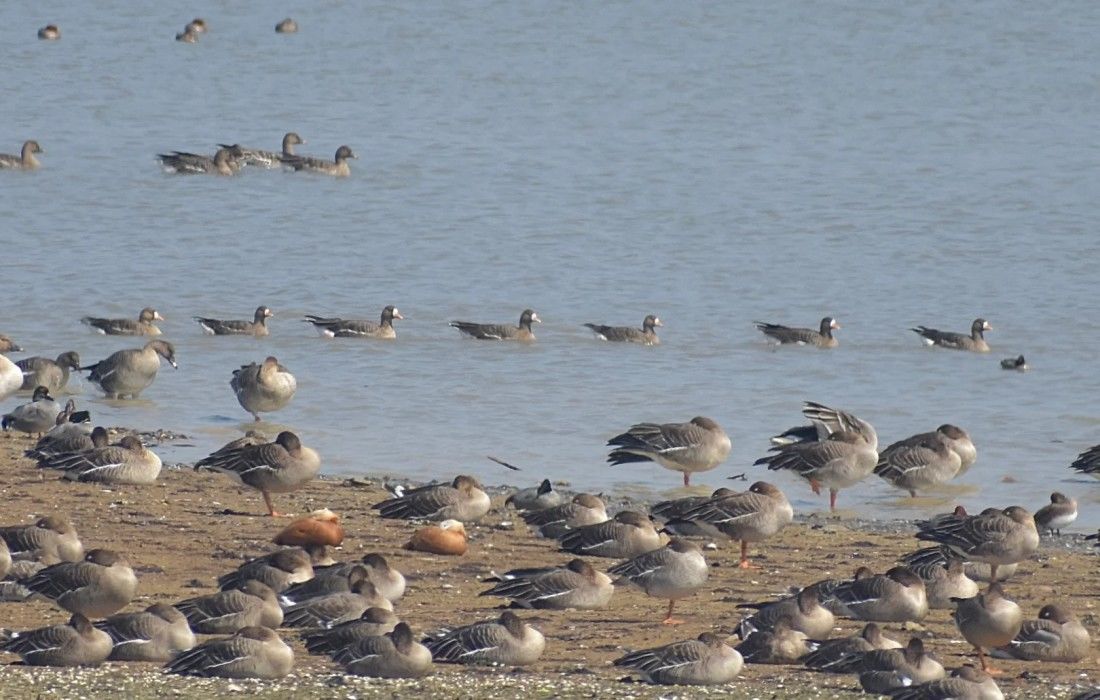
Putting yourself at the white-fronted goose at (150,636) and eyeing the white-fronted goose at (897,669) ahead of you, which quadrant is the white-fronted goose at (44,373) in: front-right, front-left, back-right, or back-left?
back-left

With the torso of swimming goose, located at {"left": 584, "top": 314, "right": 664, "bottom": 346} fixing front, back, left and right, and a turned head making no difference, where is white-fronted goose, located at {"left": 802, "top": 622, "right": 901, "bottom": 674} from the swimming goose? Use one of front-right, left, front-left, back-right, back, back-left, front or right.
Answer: right

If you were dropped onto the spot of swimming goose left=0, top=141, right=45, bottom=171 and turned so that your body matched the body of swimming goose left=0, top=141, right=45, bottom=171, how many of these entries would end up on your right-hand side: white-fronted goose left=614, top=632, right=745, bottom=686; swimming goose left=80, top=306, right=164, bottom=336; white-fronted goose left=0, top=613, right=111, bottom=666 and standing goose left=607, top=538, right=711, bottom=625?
4

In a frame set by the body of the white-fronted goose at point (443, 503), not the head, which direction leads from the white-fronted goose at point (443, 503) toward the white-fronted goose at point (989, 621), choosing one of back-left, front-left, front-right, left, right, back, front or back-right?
front-right

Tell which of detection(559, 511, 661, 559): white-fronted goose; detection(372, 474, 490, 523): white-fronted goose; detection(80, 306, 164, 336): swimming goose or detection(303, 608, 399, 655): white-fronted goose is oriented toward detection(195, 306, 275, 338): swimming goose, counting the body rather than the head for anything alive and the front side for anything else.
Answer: detection(80, 306, 164, 336): swimming goose

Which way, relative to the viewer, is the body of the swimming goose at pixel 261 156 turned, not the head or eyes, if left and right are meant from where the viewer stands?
facing to the right of the viewer

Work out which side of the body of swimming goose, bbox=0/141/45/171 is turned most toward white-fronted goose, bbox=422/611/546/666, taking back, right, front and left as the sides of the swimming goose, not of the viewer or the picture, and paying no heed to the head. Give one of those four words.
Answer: right

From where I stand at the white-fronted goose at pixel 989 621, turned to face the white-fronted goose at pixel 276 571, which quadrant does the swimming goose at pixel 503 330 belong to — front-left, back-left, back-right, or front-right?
front-right

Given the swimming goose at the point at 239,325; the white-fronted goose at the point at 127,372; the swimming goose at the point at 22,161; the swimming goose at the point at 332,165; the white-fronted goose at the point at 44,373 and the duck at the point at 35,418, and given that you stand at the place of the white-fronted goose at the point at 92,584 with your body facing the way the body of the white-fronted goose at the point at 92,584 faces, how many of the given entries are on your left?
6

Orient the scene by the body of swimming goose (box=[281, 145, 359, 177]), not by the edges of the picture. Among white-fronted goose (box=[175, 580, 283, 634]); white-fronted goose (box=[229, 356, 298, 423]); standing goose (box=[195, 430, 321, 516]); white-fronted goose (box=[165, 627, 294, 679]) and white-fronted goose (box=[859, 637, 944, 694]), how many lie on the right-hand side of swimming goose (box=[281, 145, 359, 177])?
5

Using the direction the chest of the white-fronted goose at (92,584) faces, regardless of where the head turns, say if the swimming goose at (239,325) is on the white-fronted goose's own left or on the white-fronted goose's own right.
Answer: on the white-fronted goose's own left

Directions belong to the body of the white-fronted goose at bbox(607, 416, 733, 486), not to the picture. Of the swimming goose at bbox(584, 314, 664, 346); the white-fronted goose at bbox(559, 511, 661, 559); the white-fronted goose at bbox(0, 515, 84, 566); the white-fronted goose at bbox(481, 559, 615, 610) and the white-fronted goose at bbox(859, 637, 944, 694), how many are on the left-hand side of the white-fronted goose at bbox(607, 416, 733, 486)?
1

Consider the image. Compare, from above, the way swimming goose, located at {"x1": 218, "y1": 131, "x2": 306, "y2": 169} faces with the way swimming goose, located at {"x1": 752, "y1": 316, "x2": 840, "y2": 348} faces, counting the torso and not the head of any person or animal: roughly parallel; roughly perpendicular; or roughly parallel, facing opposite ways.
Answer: roughly parallel

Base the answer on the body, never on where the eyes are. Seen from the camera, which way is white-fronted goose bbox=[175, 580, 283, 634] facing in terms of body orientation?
to the viewer's right

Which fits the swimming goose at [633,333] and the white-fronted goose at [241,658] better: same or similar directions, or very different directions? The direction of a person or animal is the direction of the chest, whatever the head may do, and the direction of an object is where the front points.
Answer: same or similar directions

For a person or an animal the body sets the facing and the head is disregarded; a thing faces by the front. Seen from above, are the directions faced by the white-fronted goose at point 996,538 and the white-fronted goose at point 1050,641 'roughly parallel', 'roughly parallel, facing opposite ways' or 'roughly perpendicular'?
roughly parallel

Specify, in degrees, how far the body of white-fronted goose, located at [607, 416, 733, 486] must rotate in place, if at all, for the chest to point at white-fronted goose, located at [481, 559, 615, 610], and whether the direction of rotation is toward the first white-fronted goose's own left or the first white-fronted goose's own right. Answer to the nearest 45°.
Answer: approximately 90° to the first white-fronted goose's own right

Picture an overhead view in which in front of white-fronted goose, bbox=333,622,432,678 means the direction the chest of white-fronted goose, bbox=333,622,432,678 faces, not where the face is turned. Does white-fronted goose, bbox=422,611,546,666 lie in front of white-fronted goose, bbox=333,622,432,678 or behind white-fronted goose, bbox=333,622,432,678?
in front

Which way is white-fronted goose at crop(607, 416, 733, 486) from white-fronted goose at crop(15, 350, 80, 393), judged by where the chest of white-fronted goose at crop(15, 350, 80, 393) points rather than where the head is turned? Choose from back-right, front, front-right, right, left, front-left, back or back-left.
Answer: front-right
